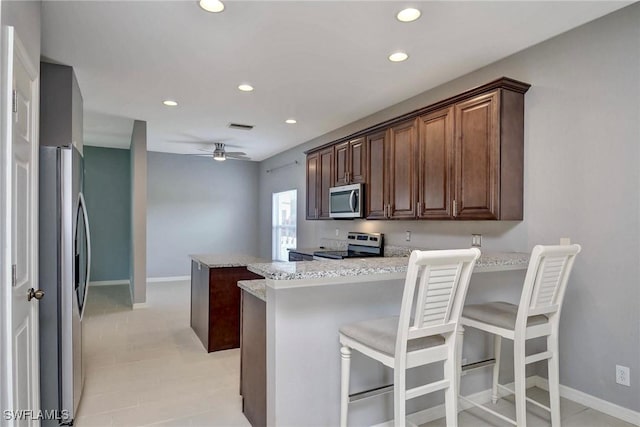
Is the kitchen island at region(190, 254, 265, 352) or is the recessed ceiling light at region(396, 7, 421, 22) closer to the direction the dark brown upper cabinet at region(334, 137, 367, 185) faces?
the kitchen island

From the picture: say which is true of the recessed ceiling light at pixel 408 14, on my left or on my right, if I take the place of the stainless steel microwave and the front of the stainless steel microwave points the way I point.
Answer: on my left

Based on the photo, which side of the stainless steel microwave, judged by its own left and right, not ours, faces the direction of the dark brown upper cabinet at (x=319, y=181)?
right

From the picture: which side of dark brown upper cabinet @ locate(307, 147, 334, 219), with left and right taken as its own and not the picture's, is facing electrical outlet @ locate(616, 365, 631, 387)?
left

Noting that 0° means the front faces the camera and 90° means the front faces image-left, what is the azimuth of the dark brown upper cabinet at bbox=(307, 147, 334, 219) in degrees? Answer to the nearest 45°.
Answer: approximately 45°

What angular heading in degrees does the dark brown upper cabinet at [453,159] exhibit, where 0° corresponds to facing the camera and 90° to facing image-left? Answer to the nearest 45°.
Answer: approximately 45°

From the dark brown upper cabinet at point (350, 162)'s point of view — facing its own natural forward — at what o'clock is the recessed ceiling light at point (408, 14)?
The recessed ceiling light is roughly at 10 o'clock from the dark brown upper cabinet.

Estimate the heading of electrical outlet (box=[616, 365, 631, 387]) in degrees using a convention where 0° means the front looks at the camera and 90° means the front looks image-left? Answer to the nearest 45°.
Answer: approximately 45°

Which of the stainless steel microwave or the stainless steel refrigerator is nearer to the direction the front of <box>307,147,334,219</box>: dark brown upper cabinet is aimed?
the stainless steel refrigerator
